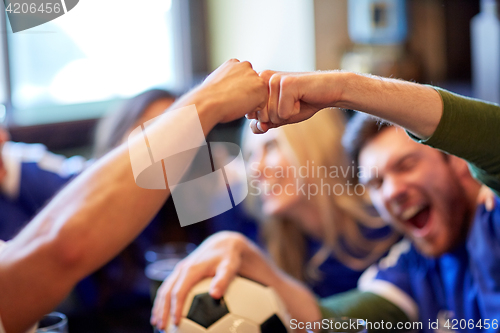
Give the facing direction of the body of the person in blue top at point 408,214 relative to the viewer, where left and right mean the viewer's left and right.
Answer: facing the viewer and to the left of the viewer

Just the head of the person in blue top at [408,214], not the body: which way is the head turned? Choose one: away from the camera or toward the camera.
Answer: toward the camera
